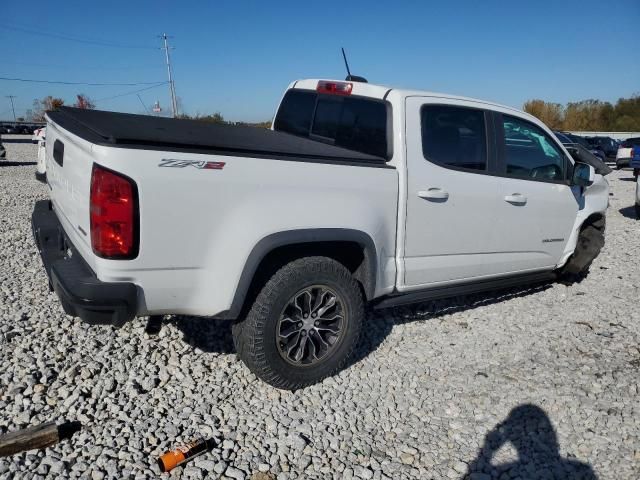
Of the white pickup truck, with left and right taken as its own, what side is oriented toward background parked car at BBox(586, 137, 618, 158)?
front

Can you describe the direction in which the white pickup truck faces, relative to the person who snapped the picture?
facing away from the viewer and to the right of the viewer
